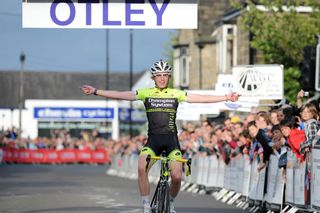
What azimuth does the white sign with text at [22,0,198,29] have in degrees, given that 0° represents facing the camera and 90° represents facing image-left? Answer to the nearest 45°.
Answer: approximately 0°

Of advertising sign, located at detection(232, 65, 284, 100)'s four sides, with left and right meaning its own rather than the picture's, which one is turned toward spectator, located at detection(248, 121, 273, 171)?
front

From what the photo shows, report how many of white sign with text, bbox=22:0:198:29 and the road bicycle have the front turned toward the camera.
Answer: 2

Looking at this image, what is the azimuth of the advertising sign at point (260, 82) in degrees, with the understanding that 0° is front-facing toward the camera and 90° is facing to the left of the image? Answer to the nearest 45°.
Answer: approximately 0°

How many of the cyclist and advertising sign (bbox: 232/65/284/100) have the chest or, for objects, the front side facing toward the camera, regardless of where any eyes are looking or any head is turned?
2
